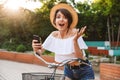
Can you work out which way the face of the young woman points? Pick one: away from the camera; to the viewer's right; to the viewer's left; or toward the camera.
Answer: toward the camera

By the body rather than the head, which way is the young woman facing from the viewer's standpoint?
toward the camera
